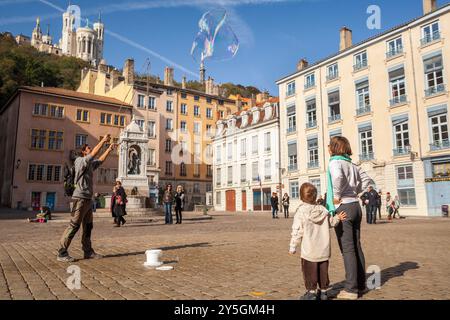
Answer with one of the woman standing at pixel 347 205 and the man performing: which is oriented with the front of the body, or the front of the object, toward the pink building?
the woman standing

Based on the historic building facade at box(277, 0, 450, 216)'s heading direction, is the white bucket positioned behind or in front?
in front

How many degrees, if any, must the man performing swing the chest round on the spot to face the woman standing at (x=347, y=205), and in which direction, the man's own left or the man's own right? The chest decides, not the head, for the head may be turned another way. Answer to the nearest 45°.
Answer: approximately 45° to the man's own right

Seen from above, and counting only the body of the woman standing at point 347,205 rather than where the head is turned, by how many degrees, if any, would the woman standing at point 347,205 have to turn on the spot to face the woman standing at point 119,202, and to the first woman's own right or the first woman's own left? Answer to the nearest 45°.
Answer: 0° — they already face them

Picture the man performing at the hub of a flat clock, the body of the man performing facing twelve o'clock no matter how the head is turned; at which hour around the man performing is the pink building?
The pink building is roughly at 9 o'clock from the man performing.

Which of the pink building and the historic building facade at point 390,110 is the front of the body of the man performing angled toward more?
the historic building facade

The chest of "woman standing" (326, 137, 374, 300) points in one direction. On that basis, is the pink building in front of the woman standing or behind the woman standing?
in front

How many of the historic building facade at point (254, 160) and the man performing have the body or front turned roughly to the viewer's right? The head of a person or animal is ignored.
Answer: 1

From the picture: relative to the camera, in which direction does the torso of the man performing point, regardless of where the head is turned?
to the viewer's right

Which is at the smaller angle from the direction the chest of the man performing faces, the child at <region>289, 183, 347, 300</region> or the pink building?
the child

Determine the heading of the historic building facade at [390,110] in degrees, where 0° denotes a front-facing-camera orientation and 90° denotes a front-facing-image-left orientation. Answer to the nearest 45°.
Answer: approximately 45°

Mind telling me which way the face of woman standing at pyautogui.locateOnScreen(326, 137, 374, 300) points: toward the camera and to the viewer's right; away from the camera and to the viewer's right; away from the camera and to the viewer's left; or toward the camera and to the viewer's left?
away from the camera and to the viewer's left

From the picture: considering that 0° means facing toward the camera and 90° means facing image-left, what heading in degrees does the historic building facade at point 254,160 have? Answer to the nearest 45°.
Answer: approximately 45°
